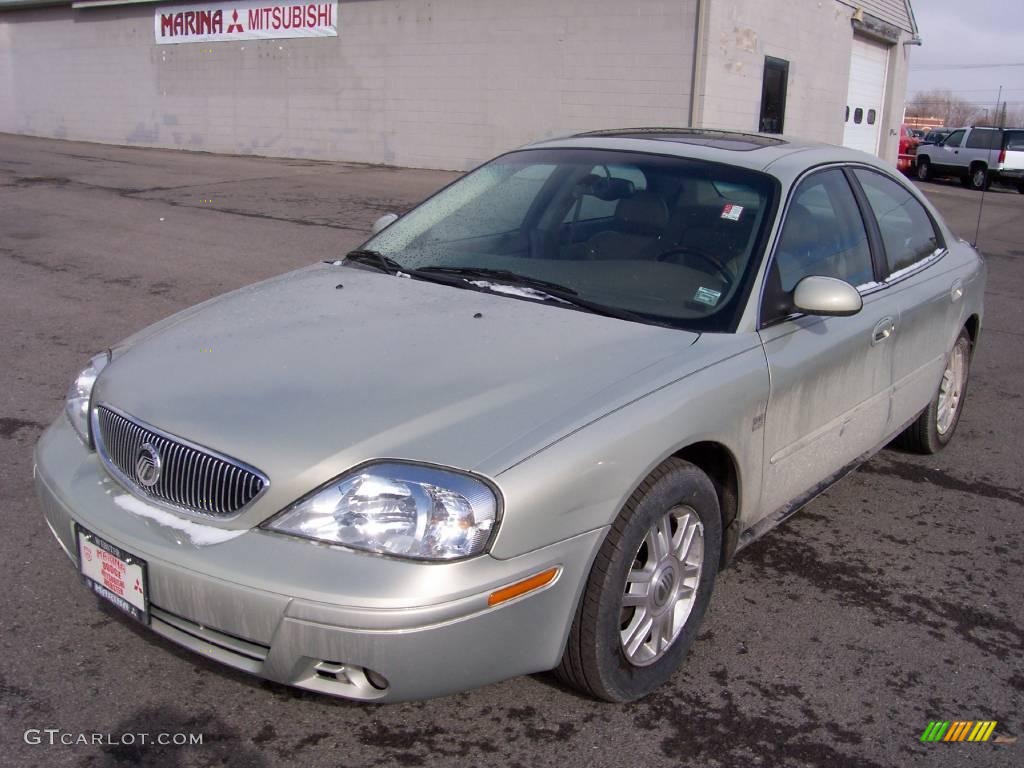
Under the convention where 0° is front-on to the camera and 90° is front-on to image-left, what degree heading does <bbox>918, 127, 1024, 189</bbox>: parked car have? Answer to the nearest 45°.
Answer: approximately 135°

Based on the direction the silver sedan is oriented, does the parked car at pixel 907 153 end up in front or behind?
behind

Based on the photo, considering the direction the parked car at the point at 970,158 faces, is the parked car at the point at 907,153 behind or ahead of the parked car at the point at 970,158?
ahead

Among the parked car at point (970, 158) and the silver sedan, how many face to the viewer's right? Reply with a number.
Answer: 0

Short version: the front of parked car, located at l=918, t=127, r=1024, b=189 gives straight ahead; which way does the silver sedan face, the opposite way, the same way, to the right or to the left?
to the left

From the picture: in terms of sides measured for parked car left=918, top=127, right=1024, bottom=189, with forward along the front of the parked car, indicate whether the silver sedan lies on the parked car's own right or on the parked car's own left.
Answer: on the parked car's own left

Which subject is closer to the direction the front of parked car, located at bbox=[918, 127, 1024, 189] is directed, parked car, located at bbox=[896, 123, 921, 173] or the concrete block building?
the parked car

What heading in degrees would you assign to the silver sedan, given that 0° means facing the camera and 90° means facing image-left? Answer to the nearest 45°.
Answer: approximately 45°

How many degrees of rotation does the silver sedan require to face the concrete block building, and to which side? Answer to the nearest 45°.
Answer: approximately 135° to its right
